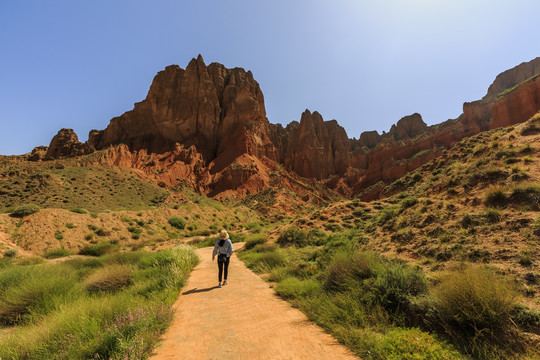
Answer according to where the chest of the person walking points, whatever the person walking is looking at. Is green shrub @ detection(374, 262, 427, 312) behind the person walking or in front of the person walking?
behind

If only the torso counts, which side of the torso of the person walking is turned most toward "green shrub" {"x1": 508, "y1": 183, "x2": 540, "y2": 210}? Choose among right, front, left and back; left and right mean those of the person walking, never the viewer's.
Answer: right

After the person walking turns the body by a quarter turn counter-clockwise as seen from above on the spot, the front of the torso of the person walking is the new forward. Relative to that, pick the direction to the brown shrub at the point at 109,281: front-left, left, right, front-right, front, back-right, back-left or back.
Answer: front

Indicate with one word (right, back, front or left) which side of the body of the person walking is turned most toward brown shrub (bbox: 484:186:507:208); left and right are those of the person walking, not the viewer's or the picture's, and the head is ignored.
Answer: right

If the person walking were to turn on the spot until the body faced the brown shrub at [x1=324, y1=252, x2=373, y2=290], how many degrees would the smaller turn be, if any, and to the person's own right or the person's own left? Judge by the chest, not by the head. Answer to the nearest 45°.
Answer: approximately 135° to the person's own right

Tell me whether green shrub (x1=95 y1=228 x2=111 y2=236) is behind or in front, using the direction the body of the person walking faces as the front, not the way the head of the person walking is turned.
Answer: in front

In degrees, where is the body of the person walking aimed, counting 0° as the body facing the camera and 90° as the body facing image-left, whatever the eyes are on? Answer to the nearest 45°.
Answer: approximately 180°

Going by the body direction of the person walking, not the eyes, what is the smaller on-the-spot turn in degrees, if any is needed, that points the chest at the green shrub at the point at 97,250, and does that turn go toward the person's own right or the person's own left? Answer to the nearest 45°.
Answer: approximately 45° to the person's own left

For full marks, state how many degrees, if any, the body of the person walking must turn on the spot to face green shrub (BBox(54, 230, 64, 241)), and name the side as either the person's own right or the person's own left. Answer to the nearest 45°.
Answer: approximately 45° to the person's own left

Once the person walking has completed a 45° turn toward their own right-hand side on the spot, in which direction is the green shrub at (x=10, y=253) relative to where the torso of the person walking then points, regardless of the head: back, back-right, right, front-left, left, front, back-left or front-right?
left
